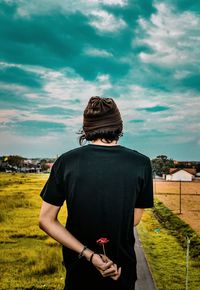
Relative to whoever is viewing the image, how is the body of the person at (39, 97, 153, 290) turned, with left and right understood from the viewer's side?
facing away from the viewer
